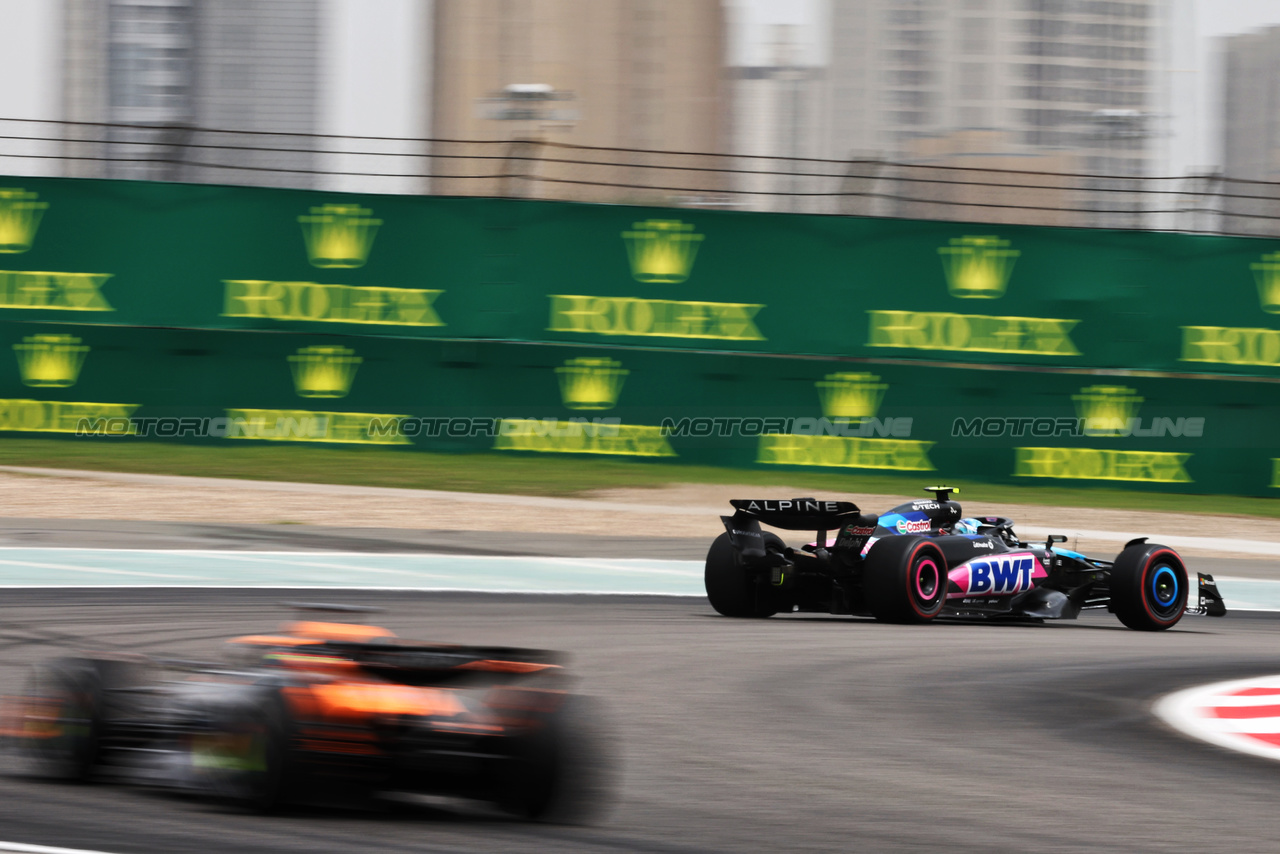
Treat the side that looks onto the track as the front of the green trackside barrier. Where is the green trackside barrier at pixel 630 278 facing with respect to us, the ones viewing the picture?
facing the viewer

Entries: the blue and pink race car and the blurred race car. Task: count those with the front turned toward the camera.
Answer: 0

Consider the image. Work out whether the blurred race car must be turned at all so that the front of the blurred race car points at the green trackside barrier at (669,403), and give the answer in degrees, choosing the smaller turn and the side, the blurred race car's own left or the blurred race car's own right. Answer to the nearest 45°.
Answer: approximately 45° to the blurred race car's own right

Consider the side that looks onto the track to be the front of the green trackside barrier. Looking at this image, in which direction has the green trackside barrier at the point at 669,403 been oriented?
toward the camera

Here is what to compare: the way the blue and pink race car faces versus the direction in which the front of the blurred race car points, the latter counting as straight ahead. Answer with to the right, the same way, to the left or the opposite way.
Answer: to the right

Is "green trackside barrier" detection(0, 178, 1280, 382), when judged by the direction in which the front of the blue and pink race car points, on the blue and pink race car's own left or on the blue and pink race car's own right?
on the blue and pink race car's own left

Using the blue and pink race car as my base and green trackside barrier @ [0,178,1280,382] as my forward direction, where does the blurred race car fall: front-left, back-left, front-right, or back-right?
back-left

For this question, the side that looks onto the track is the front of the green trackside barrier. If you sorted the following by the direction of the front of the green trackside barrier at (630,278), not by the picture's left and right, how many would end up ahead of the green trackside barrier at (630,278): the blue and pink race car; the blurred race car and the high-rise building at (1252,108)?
2

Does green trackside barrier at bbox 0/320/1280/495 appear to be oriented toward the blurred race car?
yes

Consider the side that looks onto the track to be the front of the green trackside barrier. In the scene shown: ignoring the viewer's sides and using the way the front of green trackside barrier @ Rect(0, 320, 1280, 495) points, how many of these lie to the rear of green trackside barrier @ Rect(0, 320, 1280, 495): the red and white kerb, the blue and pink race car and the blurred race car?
0

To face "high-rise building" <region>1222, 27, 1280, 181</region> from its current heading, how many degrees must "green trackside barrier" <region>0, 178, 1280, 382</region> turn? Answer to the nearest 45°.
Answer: approximately 135° to its left

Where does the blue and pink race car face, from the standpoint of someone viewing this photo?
facing away from the viewer and to the right of the viewer

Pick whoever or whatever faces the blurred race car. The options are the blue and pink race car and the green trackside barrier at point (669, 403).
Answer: the green trackside barrier

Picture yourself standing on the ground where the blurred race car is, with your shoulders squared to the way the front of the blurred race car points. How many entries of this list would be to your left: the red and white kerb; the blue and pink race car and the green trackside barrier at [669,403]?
0

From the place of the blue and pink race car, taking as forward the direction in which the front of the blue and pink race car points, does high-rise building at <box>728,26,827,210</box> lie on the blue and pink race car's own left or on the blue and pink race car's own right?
on the blue and pink race car's own left

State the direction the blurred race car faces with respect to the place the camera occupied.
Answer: facing away from the viewer and to the left of the viewer

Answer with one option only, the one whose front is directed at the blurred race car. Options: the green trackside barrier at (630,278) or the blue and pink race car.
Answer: the green trackside barrier

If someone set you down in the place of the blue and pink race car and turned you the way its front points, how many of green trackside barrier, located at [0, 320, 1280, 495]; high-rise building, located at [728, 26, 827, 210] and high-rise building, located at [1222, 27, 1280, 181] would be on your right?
0

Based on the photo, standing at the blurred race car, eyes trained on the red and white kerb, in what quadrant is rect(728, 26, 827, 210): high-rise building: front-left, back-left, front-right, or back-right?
front-left
